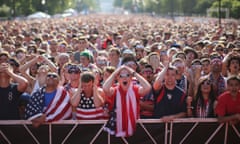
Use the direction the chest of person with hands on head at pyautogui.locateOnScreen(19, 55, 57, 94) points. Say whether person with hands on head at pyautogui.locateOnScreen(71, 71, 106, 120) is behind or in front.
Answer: in front

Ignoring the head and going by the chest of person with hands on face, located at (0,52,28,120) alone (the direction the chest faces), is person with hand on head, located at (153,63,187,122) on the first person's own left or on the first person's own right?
on the first person's own left

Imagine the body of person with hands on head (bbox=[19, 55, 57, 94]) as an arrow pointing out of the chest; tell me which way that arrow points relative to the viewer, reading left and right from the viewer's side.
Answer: facing the viewer

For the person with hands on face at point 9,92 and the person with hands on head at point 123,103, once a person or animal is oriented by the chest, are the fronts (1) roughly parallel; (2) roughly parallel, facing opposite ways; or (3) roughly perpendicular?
roughly parallel

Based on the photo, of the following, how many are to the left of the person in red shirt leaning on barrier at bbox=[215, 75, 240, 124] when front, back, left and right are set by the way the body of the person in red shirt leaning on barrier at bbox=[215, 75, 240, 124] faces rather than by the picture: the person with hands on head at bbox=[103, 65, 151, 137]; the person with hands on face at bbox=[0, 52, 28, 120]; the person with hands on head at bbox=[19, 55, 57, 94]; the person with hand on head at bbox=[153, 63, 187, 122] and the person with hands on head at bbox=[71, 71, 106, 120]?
0

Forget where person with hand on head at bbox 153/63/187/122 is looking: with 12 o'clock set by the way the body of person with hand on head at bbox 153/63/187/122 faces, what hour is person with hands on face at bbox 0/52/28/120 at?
person with hands on face at bbox 0/52/28/120 is roughly at 3 o'clock from person with hand on head at bbox 153/63/187/122.

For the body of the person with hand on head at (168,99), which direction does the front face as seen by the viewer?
toward the camera

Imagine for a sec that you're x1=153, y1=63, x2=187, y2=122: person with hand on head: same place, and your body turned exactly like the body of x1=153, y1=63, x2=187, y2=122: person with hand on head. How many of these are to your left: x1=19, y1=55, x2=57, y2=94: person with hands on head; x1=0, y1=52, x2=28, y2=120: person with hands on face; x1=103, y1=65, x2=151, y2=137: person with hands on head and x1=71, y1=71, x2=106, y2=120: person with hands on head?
0

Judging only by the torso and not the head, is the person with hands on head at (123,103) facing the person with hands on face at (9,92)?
no

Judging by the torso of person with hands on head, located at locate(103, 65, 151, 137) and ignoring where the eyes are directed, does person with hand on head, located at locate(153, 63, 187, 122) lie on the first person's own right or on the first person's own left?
on the first person's own left

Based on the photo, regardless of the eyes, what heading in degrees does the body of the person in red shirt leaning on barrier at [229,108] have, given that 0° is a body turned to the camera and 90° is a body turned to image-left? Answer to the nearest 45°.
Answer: approximately 0°

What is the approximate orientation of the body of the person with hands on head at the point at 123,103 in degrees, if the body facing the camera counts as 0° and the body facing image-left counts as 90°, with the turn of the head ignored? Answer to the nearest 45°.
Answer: approximately 0°

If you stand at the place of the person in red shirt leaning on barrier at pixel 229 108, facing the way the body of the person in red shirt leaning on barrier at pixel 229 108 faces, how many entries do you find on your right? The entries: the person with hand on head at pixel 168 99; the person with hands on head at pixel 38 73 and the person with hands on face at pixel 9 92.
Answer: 3

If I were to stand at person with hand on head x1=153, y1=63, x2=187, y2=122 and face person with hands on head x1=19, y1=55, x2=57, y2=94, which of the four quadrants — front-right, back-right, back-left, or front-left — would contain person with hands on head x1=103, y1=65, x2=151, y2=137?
front-left
